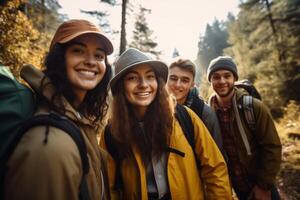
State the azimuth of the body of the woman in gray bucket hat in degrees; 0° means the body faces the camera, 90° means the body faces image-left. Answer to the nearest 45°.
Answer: approximately 0°

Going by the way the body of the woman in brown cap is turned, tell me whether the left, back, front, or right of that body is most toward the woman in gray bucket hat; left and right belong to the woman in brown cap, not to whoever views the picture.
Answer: left

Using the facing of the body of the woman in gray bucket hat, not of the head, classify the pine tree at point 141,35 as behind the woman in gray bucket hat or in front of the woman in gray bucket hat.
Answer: behind

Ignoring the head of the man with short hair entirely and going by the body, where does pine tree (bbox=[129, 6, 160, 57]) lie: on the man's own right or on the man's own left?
on the man's own right
